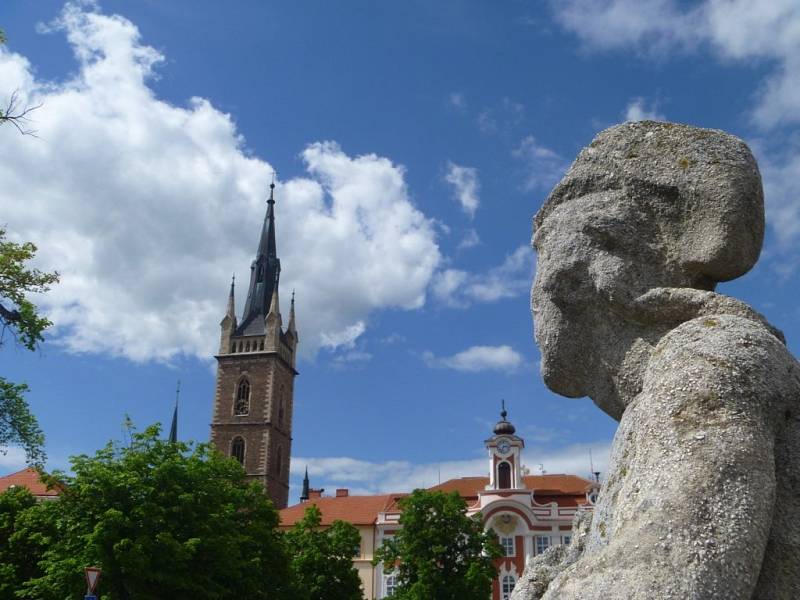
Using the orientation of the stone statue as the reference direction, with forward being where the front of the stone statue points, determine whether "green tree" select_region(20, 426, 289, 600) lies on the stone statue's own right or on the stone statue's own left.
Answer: on the stone statue's own right

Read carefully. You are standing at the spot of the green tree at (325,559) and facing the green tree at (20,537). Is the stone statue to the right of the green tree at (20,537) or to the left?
left

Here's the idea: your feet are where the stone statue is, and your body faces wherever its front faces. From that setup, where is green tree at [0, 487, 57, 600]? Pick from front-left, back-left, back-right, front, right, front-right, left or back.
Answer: front-right

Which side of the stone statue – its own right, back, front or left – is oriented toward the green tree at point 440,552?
right

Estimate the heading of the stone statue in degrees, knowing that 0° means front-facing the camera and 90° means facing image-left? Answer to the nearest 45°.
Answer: approximately 90°

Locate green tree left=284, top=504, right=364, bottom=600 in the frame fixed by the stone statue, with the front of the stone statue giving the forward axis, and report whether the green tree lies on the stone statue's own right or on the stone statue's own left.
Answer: on the stone statue's own right
